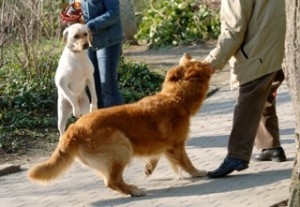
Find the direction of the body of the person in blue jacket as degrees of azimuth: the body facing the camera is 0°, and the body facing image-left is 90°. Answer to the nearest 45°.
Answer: approximately 45°

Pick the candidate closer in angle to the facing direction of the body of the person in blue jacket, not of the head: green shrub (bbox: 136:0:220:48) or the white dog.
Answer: the white dog

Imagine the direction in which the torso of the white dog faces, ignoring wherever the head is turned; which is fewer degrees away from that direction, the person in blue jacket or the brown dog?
the brown dog

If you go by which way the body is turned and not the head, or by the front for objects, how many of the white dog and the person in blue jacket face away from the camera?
0

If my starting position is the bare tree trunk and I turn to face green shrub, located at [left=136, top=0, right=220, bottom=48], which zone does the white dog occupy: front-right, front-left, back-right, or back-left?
front-left

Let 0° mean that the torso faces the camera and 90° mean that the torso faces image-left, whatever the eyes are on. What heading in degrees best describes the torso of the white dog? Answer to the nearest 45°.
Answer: approximately 315°

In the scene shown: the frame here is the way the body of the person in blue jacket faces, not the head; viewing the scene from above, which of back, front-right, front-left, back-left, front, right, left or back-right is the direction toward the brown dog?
front-left

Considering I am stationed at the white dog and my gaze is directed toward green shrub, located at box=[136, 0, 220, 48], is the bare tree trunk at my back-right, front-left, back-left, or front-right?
back-right

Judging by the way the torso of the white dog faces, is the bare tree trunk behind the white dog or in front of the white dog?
in front
